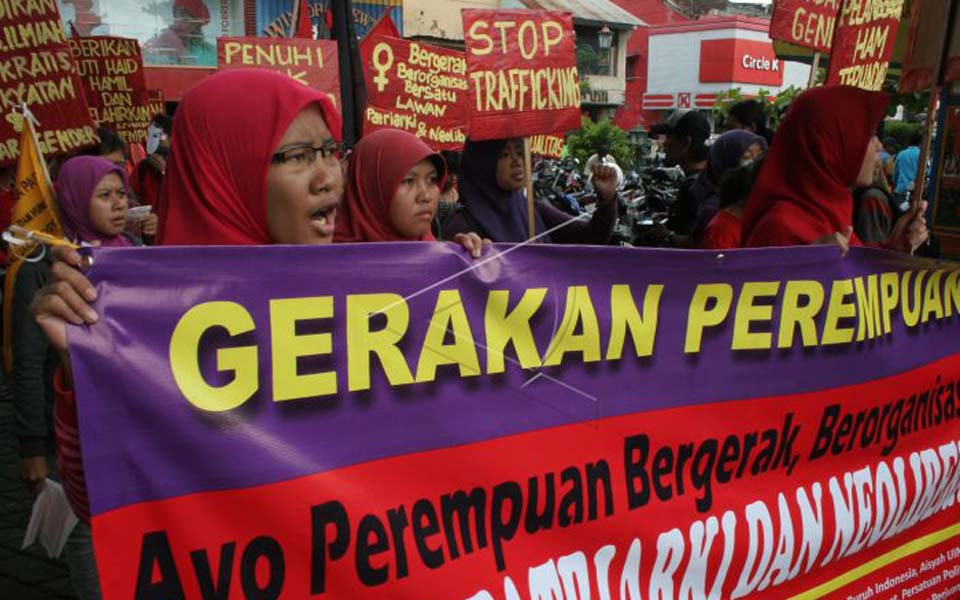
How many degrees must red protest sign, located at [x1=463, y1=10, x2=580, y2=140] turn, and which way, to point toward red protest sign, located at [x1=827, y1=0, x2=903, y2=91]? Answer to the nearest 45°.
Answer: approximately 90° to its left

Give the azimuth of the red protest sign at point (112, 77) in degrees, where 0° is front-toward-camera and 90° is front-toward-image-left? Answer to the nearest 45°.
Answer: approximately 0°

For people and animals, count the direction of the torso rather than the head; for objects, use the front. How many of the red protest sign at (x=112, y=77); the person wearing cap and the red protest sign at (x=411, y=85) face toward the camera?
2

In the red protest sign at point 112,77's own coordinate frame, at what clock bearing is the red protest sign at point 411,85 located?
the red protest sign at point 411,85 is roughly at 10 o'clock from the red protest sign at point 112,77.

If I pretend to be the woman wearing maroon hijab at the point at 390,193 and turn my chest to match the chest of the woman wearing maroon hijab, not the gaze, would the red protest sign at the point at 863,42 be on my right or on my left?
on my left
